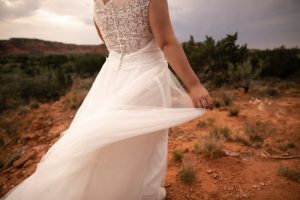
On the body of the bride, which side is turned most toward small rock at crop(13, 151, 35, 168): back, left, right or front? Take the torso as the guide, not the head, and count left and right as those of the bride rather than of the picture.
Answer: left

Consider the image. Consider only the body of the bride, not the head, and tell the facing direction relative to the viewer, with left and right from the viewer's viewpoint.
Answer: facing away from the viewer and to the right of the viewer
